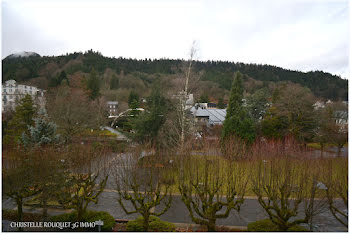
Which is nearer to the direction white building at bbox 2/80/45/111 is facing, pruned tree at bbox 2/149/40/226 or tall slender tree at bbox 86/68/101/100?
the pruned tree

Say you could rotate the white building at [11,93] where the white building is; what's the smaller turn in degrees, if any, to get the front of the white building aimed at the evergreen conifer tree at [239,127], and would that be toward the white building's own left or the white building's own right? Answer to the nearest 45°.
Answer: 0° — it already faces it

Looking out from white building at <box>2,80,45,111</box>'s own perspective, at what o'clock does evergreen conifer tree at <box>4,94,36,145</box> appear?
The evergreen conifer tree is roughly at 1 o'clock from the white building.

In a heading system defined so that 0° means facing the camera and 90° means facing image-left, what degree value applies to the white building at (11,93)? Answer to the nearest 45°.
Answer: approximately 315°

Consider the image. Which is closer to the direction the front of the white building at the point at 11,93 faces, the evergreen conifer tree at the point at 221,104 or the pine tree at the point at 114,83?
the evergreen conifer tree

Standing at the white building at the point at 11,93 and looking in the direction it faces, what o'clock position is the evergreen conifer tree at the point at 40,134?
The evergreen conifer tree is roughly at 1 o'clock from the white building.

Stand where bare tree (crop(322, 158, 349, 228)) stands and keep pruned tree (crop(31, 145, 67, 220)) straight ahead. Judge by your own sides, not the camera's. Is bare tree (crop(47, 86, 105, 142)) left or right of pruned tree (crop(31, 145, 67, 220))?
right

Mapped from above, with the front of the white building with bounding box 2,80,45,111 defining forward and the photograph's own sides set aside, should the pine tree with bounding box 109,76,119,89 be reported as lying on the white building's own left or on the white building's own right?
on the white building's own left

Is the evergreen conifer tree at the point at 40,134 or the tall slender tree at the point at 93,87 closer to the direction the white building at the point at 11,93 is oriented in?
the evergreen conifer tree
